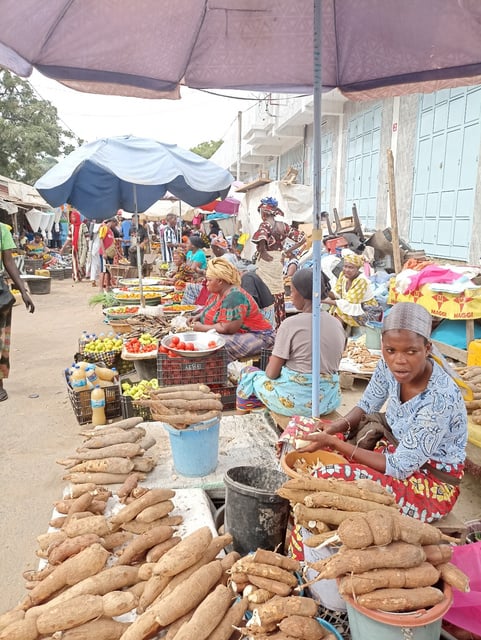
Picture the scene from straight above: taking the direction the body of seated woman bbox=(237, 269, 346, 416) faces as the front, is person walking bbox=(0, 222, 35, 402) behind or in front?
in front

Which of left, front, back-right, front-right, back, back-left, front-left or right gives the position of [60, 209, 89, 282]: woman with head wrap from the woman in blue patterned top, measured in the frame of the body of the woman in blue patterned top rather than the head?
right

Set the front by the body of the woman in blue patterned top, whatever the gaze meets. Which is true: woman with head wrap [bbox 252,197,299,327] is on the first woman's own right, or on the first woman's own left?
on the first woman's own right
